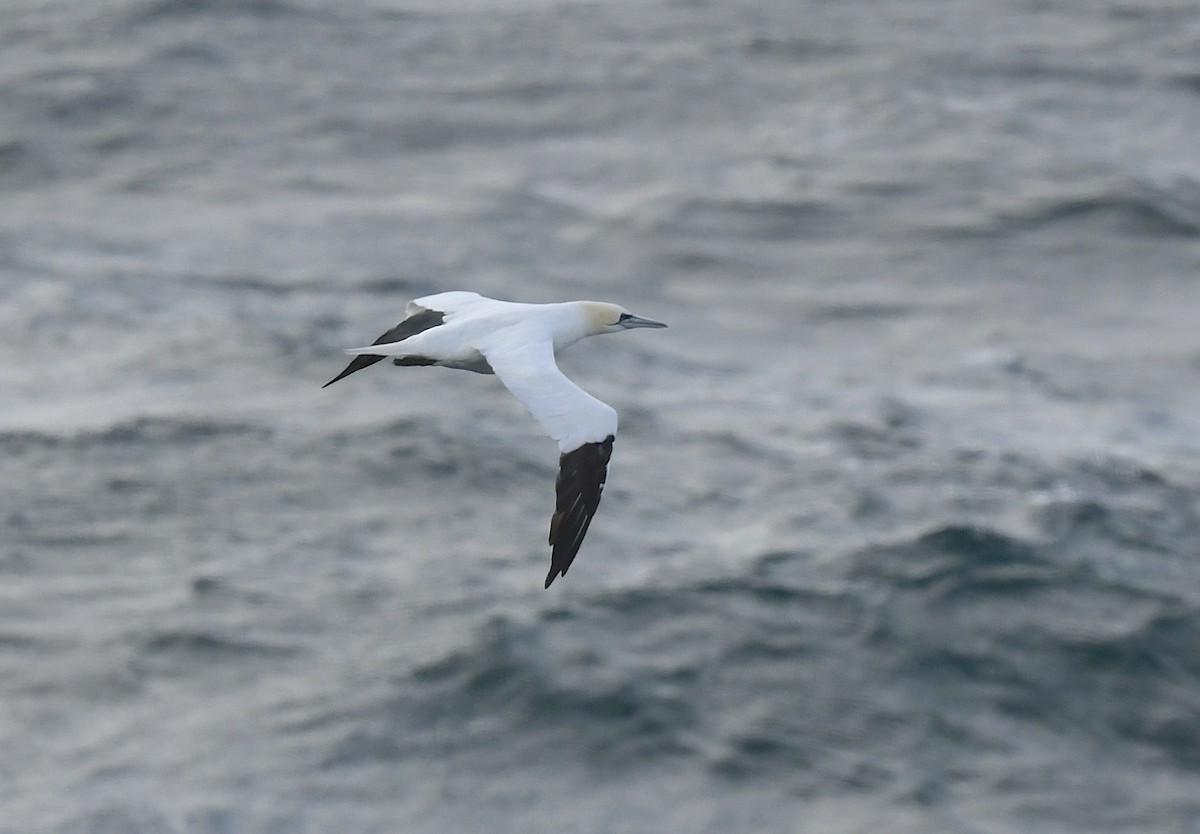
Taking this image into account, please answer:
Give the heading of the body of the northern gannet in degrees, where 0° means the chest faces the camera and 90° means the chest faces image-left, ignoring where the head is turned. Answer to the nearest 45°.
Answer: approximately 270°
